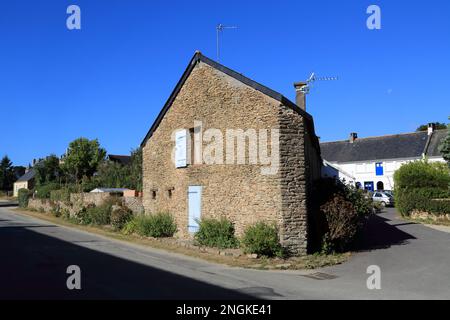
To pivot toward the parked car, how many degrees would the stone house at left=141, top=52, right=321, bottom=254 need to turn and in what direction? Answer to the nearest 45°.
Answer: approximately 180°

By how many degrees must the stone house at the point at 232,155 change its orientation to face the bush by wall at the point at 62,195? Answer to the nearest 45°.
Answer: approximately 90° to its right

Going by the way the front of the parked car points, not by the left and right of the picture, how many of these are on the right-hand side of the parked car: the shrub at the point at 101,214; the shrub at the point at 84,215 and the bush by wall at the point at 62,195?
3

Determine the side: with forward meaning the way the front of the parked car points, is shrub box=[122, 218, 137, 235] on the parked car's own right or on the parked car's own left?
on the parked car's own right

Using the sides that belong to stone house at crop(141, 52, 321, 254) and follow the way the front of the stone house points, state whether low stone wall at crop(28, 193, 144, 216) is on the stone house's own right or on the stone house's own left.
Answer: on the stone house's own right

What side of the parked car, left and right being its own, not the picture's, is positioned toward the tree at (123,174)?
right

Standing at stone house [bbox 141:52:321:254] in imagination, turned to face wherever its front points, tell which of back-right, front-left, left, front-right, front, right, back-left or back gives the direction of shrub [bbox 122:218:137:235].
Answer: right

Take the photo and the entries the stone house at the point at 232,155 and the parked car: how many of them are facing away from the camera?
0
